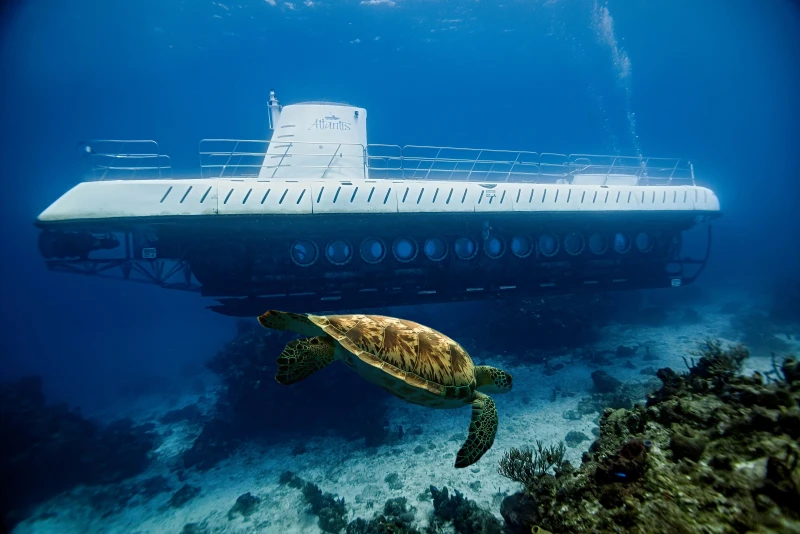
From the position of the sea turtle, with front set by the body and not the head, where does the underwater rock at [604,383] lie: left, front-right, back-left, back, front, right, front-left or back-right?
front-left

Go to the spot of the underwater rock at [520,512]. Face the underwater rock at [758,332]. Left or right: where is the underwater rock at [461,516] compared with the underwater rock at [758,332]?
left

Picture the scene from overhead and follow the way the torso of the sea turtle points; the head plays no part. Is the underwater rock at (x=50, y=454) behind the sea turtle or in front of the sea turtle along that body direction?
behind

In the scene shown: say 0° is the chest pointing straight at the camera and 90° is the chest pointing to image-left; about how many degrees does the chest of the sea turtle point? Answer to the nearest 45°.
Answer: approximately 270°

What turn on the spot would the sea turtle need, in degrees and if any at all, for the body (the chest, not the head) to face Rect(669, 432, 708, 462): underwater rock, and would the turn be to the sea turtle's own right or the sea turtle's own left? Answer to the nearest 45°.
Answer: approximately 45° to the sea turtle's own right

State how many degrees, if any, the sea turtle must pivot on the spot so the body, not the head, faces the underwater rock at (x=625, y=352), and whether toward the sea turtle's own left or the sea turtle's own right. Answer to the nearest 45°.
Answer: approximately 45° to the sea turtle's own left

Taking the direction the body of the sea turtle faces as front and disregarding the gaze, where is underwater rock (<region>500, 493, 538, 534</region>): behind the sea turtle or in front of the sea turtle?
in front

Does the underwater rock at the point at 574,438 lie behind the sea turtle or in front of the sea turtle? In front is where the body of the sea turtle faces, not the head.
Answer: in front
